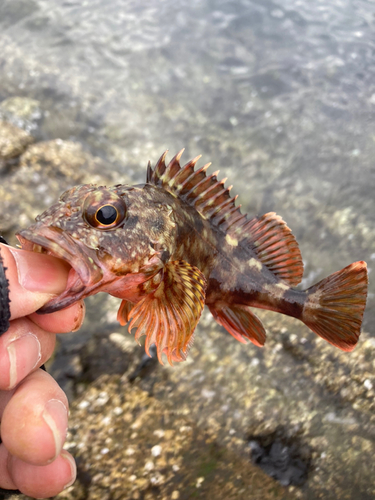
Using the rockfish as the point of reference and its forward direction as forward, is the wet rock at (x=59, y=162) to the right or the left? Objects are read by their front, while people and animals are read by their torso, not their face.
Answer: on its right

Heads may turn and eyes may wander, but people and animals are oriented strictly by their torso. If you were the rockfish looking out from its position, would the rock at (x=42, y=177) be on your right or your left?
on your right

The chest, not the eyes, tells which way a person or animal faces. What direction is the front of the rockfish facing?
to the viewer's left
